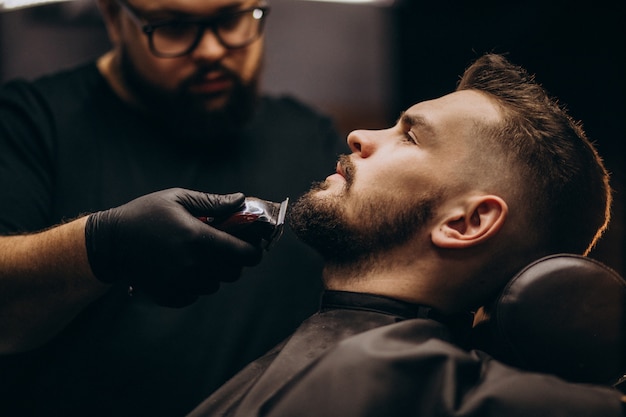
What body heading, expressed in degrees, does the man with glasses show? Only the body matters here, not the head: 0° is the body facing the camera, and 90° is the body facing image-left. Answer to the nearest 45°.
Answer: approximately 315°
